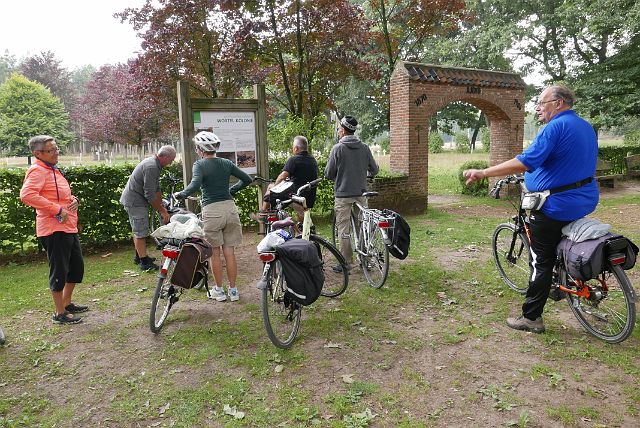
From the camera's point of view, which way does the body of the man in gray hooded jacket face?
away from the camera

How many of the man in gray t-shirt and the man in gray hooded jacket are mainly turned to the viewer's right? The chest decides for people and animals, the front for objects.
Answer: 1

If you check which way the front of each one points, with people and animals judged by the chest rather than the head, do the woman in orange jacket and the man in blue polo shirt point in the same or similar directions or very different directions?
very different directions

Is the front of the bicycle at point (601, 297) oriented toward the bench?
no

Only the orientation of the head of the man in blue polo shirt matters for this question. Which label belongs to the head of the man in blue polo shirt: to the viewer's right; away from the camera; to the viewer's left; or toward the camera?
to the viewer's left

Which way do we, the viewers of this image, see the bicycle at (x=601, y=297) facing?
facing away from the viewer and to the left of the viewer

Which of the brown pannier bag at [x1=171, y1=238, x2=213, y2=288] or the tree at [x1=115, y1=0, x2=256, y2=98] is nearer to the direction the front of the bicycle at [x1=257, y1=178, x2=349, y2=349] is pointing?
the tree

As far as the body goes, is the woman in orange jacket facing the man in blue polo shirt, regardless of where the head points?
yes

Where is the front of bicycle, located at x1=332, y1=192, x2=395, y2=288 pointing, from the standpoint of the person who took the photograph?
facing away from the viewer and to the left of the viewer

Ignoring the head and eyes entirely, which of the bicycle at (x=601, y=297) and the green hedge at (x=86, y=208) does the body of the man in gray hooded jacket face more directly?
the green hedge

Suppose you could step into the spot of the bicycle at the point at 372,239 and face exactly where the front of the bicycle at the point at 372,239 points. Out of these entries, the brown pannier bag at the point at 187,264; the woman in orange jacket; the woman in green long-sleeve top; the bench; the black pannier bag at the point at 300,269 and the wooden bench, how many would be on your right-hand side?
2

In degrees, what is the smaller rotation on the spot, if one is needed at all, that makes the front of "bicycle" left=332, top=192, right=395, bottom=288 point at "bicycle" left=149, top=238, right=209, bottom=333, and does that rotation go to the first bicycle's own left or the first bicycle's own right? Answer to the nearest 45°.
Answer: approximately 90° to the first bicycle's own left

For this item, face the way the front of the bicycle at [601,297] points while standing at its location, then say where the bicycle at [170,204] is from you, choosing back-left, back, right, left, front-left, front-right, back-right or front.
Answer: front-left

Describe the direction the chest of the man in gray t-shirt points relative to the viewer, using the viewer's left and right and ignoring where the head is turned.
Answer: facing to the right of the viewer

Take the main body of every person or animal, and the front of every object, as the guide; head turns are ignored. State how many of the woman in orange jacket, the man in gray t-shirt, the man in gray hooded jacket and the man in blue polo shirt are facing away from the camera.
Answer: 1

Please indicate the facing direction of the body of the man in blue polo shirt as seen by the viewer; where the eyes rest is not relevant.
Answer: to the viewer's left

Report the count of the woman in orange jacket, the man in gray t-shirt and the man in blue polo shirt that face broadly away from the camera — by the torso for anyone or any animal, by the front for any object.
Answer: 0

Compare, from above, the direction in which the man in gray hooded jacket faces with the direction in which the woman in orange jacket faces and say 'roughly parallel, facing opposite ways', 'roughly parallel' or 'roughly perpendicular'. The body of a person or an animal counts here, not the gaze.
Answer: roughly perpendicular
